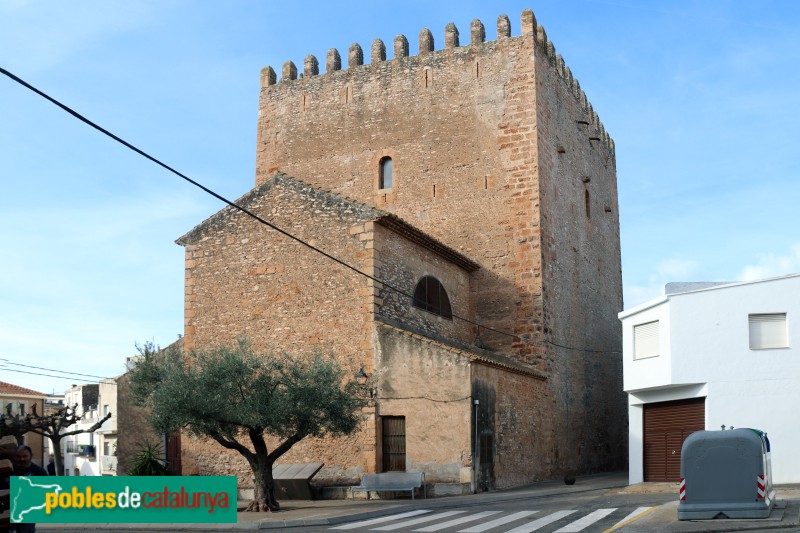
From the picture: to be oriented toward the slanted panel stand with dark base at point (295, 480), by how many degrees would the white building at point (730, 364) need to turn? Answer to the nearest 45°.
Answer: approximately 45° to its right

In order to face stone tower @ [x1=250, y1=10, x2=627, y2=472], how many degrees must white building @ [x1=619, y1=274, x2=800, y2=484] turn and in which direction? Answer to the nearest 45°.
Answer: approximately 90° to its right

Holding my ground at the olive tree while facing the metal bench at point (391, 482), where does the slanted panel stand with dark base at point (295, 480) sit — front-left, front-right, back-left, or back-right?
front-left

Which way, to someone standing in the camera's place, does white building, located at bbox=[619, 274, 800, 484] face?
facing the viewer and to the left of the viewer

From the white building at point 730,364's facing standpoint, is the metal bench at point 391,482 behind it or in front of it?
in front

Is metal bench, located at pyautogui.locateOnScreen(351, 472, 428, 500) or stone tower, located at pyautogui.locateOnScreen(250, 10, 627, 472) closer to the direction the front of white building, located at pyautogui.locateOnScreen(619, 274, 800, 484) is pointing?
the metal bench

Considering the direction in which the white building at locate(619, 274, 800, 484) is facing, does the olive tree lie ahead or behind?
ahead
